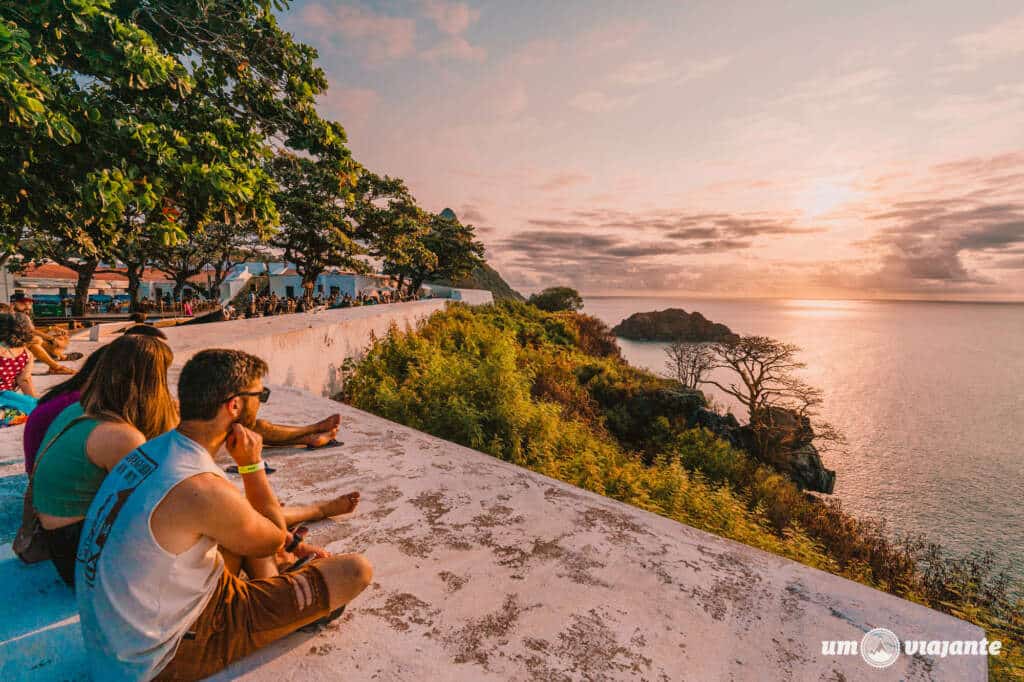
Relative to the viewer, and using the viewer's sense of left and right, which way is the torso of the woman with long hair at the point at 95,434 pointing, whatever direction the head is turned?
facing away from the viewer and to the right of the viewer

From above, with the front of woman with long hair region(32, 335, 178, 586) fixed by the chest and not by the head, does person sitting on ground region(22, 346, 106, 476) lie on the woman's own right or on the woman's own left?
on the woman's own left

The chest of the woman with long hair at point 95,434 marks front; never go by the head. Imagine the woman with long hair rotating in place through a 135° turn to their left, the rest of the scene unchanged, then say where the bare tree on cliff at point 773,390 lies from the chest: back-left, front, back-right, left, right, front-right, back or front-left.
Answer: back

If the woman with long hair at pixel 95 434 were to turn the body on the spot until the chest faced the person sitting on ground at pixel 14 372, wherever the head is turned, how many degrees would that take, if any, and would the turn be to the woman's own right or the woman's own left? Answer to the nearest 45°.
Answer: approximately 45° to the woman's own left

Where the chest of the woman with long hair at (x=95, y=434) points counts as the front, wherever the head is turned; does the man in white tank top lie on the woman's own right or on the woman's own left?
on the woman's own right

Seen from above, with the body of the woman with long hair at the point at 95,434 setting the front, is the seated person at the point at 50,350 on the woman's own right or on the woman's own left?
on the woman's own left

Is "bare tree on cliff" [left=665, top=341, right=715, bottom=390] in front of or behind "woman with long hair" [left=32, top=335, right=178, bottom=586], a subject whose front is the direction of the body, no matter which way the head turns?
in front

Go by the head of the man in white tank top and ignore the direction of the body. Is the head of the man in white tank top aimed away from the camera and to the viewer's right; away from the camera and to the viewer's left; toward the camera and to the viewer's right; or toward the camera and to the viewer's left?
away from the camera and to the viewer's right
